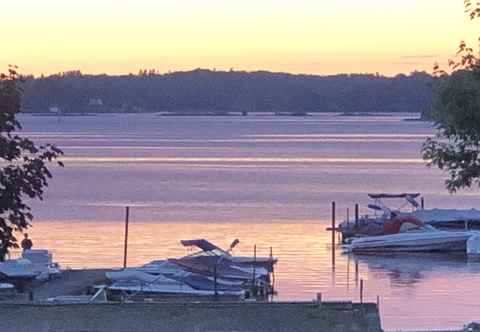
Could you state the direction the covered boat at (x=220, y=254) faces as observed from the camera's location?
facing to the left of the viewer

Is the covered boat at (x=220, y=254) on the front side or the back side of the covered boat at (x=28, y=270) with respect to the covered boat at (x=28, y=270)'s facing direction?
on the back side

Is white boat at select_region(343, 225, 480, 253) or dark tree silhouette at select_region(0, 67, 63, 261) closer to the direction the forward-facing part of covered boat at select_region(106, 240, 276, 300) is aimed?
the dark tree silhouette

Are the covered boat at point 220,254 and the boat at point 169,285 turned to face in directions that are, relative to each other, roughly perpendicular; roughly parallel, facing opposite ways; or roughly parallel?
roughly parallel

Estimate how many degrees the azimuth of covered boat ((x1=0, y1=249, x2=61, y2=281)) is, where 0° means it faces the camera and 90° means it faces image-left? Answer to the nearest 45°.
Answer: approximately 90°
